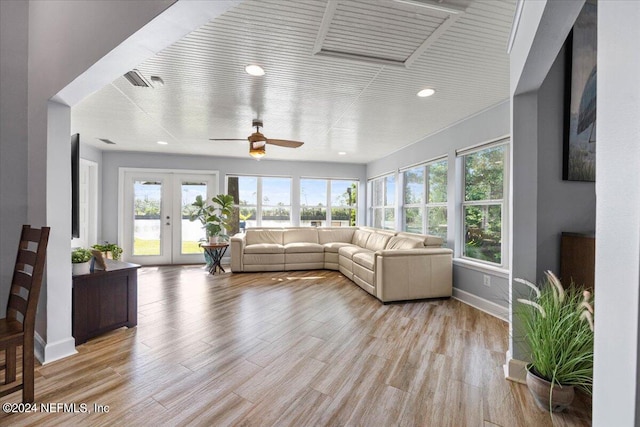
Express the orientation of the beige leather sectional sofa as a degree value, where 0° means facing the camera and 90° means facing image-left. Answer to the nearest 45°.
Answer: approximately 45°

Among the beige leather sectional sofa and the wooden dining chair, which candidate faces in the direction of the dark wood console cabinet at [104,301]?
the beige leather sectional sofa

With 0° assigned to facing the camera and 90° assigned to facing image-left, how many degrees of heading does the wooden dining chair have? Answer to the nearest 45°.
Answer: approximately 45°

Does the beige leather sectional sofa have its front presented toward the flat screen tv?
yes

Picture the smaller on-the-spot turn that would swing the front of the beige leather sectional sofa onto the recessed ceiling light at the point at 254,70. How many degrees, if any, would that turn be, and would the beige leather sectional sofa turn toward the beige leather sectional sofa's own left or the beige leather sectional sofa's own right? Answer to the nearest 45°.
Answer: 0° — it already faces it

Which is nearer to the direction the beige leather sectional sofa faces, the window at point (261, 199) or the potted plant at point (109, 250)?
the potted plant

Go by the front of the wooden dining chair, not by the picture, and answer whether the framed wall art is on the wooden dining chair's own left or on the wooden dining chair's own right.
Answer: on the wooden dining chair's own left

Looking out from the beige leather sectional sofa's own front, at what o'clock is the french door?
The french door is roughly at 2 o'clock from the beige leather sectional sofa.

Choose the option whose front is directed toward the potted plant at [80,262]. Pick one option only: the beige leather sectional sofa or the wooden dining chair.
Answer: the beige leather sectional sofa

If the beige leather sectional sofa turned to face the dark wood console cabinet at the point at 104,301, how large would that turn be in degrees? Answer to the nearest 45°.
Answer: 0° — it already faces it

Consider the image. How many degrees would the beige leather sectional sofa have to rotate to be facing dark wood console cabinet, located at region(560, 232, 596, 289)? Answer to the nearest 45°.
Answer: approximately 90° to its left
